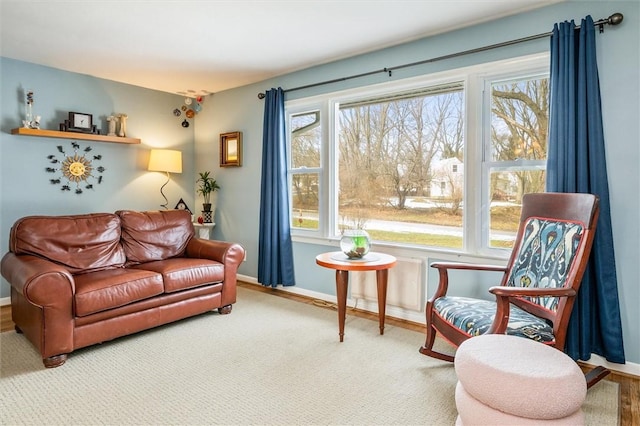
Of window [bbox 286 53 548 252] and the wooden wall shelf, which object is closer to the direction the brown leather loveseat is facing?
the window

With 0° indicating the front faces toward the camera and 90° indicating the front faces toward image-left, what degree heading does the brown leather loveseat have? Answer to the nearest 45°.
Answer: approximately 315°

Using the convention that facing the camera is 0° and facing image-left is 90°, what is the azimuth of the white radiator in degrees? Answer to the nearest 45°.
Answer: approximately 45°

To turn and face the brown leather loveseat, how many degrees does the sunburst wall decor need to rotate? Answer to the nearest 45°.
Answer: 0° — it already faces it

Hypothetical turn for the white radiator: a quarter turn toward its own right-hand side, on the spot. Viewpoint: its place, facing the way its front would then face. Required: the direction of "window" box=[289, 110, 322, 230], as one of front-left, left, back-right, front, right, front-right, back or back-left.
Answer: front

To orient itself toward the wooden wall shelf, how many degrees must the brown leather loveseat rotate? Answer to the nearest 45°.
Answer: approximately 135° to its left

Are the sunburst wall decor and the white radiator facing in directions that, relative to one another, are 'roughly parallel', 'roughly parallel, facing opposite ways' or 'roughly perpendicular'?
roughly perpendicular

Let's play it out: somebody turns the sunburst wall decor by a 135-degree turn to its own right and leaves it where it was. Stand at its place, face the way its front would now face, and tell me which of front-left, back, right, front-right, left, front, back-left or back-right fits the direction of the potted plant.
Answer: back-right

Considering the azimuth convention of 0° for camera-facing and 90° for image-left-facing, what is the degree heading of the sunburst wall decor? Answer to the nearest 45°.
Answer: approximately 0°
